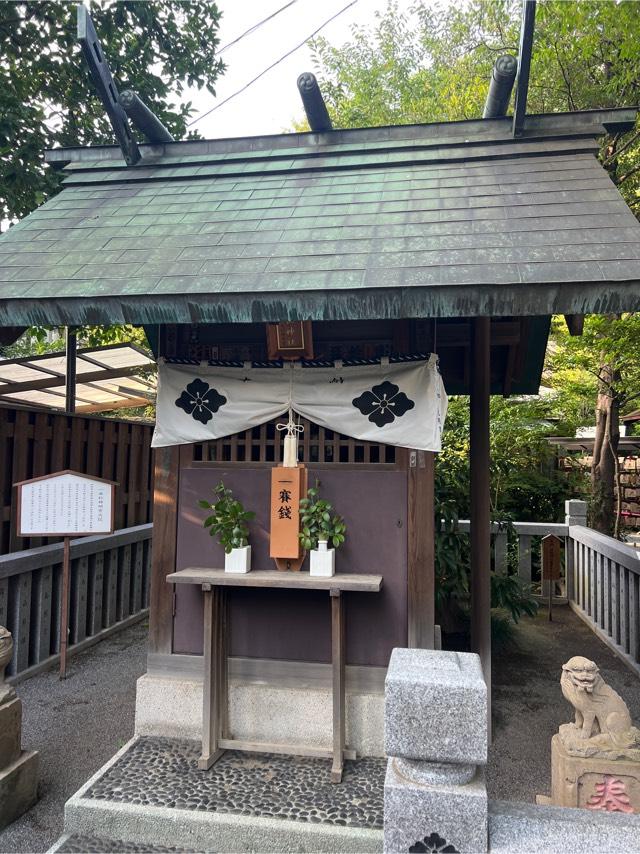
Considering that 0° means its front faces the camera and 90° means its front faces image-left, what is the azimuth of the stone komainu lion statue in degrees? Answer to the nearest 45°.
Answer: approximately 45°

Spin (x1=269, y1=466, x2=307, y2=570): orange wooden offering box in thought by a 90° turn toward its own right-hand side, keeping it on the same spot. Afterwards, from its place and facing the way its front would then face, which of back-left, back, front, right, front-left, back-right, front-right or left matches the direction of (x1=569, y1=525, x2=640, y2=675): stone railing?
back-right

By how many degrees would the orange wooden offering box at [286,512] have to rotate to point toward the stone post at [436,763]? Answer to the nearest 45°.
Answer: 0° — it already faces it

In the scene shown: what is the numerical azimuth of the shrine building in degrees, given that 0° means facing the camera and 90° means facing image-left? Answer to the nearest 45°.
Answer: approximately 0°

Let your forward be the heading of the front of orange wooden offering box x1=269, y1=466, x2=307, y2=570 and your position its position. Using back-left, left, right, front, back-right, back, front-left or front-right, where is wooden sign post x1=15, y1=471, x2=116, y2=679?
back-right

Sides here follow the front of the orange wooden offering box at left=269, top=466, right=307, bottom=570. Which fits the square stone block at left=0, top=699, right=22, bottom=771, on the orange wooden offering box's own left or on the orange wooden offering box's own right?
on the orange wooden offering box's own right

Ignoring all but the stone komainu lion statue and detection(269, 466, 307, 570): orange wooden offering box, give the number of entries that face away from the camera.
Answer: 0

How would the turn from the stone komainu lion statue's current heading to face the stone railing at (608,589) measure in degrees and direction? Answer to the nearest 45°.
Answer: approximately 135° to its right

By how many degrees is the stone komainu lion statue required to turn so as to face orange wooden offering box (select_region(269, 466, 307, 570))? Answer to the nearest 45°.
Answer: approximately 45° to its right

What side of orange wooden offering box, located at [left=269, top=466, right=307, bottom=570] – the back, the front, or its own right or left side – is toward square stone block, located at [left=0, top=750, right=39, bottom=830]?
right

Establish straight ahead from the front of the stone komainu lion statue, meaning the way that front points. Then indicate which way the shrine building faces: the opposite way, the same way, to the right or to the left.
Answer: to the left

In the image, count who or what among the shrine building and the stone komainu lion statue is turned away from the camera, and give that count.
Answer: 0
